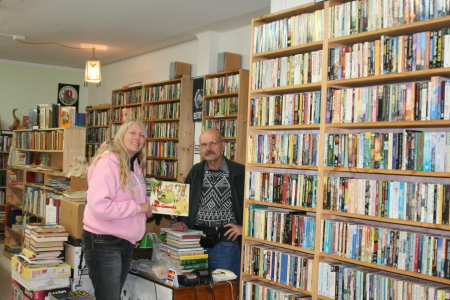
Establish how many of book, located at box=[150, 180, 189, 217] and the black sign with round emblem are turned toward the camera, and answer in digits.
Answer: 2

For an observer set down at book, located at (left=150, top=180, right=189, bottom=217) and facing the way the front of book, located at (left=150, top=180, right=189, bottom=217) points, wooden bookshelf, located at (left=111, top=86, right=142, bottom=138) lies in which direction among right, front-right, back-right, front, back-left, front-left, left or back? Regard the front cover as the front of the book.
back

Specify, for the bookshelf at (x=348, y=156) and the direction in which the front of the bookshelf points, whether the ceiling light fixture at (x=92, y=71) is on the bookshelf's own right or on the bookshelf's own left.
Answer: on the bookshelf's own right

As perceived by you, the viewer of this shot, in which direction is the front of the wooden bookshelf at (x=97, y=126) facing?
facing the viewer and to the left of the viewer

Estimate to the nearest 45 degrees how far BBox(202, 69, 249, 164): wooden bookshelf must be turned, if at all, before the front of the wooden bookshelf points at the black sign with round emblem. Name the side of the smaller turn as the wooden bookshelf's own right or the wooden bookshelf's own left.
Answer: approximately 90° to the wooden bookshelf's own right

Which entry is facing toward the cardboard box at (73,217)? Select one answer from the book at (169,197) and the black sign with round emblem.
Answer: the black sign with round emblem

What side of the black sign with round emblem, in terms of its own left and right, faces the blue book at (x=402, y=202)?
front

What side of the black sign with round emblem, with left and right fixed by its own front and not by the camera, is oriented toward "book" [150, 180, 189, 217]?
front

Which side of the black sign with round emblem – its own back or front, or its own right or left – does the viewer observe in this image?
front

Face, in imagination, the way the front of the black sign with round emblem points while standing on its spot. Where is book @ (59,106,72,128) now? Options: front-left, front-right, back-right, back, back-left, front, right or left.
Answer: front

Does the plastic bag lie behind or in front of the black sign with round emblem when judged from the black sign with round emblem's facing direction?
in front

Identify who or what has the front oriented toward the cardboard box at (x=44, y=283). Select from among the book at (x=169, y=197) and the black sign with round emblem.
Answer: the black sign with round emblem

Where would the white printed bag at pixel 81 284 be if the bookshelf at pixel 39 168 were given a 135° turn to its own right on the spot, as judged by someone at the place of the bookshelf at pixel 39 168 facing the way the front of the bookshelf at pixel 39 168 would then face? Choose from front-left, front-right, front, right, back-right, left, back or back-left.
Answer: back

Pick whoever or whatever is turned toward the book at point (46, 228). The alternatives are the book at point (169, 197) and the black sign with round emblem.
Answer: the black sign with round emblem

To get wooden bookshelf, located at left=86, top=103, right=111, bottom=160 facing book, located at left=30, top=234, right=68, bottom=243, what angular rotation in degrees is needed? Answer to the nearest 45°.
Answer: approximately 45° to its left
